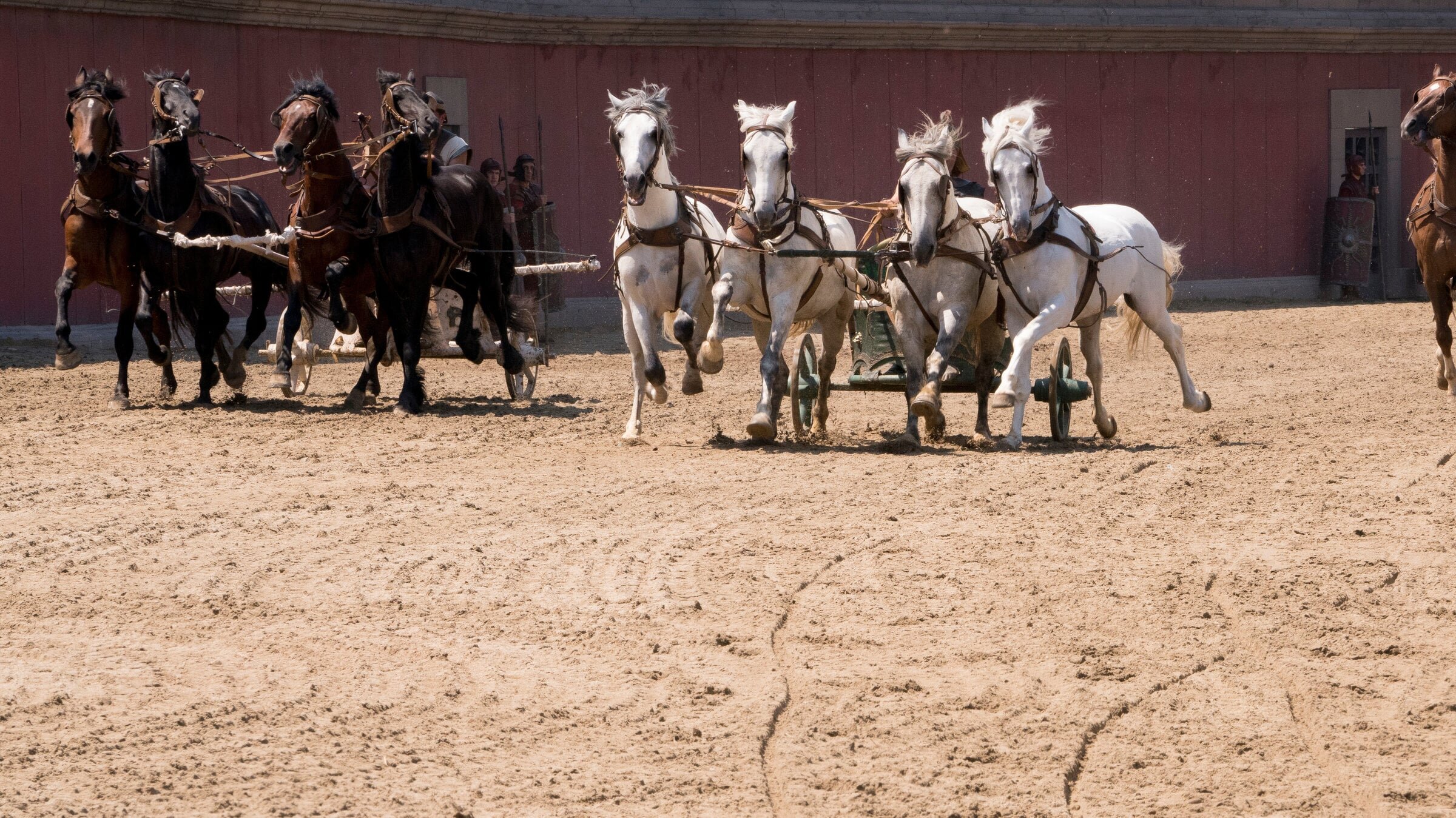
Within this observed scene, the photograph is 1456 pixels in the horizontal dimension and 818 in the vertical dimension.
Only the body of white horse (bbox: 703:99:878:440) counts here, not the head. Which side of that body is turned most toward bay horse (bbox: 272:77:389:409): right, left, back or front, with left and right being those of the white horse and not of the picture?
right

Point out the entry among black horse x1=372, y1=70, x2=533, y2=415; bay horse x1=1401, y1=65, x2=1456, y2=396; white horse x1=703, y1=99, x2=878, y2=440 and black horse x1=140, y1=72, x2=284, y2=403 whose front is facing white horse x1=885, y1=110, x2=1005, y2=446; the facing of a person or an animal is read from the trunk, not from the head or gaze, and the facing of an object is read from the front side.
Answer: the bay horse

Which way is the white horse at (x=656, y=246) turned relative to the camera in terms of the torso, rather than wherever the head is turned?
toward the camera

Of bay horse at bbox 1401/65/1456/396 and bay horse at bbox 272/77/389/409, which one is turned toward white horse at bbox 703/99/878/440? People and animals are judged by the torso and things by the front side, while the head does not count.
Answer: bay horse at bbox 1401/65/1456/396

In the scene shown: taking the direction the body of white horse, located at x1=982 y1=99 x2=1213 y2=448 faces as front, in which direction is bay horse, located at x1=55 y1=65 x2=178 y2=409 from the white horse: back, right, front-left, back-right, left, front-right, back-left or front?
front-right

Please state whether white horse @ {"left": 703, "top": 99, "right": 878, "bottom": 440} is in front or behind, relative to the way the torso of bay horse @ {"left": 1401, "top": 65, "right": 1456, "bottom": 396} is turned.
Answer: in front

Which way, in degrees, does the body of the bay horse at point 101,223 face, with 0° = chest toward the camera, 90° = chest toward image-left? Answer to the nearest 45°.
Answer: approximately 0°

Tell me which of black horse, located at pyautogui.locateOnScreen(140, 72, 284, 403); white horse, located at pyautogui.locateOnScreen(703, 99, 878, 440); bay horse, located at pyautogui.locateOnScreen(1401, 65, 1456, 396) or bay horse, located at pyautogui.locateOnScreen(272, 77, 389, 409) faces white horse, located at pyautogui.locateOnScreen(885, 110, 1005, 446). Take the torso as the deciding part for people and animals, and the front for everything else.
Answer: bay horse, located at pyautogui.locateOnScreen(1401, 65, 1456, 396)

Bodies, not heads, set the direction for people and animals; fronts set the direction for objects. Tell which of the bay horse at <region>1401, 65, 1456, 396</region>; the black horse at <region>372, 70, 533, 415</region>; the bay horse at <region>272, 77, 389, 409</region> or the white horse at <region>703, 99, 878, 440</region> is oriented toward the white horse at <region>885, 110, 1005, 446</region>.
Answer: the bay horse at <region>1401, 65, 1456, 396</region>

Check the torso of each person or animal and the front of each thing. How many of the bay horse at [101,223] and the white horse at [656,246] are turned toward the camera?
2

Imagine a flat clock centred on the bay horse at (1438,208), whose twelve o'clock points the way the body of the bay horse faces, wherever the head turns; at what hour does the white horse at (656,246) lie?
The white horse is roughly at 12 o'clock from the bay horse.

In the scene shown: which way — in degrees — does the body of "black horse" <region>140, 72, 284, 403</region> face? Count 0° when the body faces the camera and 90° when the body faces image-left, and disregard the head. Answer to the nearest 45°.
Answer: approximately 45°

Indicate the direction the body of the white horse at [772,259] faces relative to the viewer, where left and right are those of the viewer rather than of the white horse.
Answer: facing the viewer and to the left of the viewer

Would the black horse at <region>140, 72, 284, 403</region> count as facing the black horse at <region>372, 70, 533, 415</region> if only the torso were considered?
no

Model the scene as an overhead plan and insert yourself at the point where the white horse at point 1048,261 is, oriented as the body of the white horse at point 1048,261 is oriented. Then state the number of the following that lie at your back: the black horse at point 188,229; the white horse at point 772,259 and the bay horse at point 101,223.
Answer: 0

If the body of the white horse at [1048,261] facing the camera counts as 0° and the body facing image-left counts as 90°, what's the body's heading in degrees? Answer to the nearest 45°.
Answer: approximately 45°

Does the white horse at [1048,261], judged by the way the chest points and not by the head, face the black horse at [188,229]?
no

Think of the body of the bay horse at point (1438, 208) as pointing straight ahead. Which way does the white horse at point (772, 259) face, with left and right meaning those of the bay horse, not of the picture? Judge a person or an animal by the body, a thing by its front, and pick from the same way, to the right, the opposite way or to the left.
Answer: the same way

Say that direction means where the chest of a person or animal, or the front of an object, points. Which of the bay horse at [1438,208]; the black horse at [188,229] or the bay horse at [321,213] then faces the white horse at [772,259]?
the bay horse at [1438,208]

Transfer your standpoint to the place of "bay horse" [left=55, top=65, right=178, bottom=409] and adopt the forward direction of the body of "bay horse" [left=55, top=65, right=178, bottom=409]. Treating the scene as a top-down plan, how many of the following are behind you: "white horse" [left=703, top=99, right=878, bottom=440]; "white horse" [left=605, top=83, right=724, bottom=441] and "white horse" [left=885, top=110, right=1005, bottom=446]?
0
